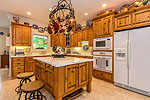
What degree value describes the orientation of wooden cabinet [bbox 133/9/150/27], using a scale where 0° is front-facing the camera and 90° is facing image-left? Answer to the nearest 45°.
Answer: approximately 45°

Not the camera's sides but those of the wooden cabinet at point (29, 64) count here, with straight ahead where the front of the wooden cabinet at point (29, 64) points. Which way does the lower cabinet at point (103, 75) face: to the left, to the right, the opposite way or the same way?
to the right

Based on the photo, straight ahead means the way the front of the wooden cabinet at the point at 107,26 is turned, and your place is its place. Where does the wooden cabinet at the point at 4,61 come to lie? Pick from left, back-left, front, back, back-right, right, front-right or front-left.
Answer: front-right

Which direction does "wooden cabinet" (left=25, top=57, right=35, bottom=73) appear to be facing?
toward the camera

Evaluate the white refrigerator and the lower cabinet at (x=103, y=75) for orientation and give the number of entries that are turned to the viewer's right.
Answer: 0

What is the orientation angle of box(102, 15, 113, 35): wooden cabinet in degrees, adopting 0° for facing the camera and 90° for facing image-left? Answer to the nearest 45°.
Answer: approximately 45°

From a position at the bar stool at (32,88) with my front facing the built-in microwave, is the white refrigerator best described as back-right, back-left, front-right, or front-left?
front-right

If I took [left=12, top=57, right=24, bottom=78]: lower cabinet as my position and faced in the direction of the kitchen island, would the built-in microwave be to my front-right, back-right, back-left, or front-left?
front-left

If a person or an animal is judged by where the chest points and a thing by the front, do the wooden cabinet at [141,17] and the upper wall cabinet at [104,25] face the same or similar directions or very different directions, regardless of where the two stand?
same or similar directions

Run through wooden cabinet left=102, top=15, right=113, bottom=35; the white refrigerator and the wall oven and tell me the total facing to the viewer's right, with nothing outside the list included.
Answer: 0

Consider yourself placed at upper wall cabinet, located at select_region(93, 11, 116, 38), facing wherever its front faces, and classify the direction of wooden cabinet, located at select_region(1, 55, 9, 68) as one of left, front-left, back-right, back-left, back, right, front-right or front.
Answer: front-right

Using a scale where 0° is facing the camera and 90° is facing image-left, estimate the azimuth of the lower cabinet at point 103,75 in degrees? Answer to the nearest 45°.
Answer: approximately 45°
